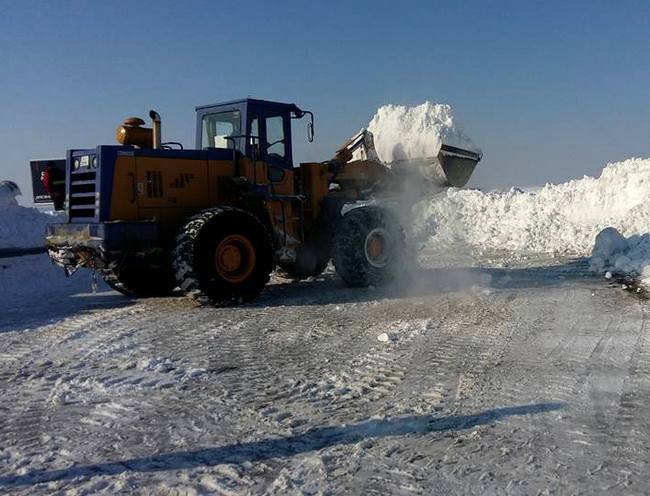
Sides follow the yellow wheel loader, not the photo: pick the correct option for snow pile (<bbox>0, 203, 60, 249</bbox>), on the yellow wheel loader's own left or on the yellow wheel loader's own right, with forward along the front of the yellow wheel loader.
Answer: on the yellow wheel loader's own left

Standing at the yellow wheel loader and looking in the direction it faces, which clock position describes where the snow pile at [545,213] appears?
The snow pile is roughly at 12 o'clock from the yellow wheel loader.

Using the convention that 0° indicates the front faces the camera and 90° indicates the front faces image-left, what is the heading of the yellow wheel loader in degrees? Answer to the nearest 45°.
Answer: approximately 225°

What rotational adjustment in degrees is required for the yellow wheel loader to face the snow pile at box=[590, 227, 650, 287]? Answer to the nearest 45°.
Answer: approximately 45° to its right
